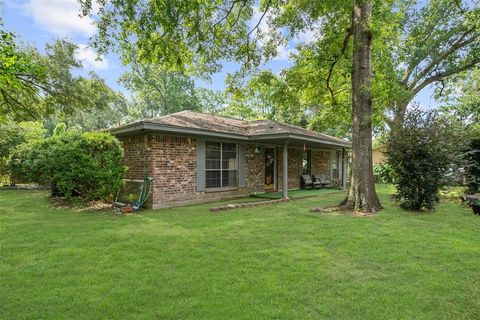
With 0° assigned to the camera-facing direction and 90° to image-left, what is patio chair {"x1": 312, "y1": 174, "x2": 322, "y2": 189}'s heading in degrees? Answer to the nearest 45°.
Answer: approximately 315°

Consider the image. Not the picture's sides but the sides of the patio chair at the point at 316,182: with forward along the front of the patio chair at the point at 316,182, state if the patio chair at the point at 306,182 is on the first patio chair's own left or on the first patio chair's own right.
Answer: on the first patio chair's own right

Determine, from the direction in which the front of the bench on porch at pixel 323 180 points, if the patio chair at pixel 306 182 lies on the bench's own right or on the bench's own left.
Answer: on the bench's own right

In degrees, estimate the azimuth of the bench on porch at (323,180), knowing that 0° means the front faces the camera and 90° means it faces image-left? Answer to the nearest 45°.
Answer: approximately 315°
